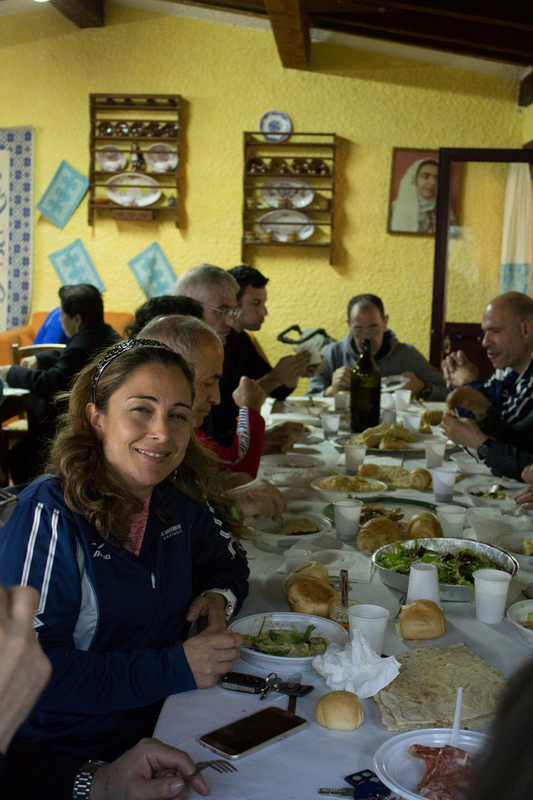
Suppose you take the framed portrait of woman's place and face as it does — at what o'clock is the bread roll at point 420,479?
The bread roll is roughly at 12 o'clock from the framed portrait of woman.

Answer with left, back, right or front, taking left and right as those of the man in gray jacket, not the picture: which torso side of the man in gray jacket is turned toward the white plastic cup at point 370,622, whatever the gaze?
front

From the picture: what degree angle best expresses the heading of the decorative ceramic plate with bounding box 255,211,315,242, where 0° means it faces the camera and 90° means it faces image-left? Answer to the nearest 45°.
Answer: approximately 0°

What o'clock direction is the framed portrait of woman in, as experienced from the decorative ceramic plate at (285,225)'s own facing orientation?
The framed portrait of woman is roughly at 9 o'clock from the decorative ceramic plate.

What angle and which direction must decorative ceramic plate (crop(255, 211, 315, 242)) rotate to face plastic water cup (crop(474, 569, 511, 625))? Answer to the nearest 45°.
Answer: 0° — it already faces it

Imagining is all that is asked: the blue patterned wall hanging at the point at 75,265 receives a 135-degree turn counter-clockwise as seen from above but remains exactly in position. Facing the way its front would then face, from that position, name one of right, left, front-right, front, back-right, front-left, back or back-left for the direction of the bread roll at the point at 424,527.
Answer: back-right

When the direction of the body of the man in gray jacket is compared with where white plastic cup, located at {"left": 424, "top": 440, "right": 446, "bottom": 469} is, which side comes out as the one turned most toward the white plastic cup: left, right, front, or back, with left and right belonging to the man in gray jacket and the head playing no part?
front
